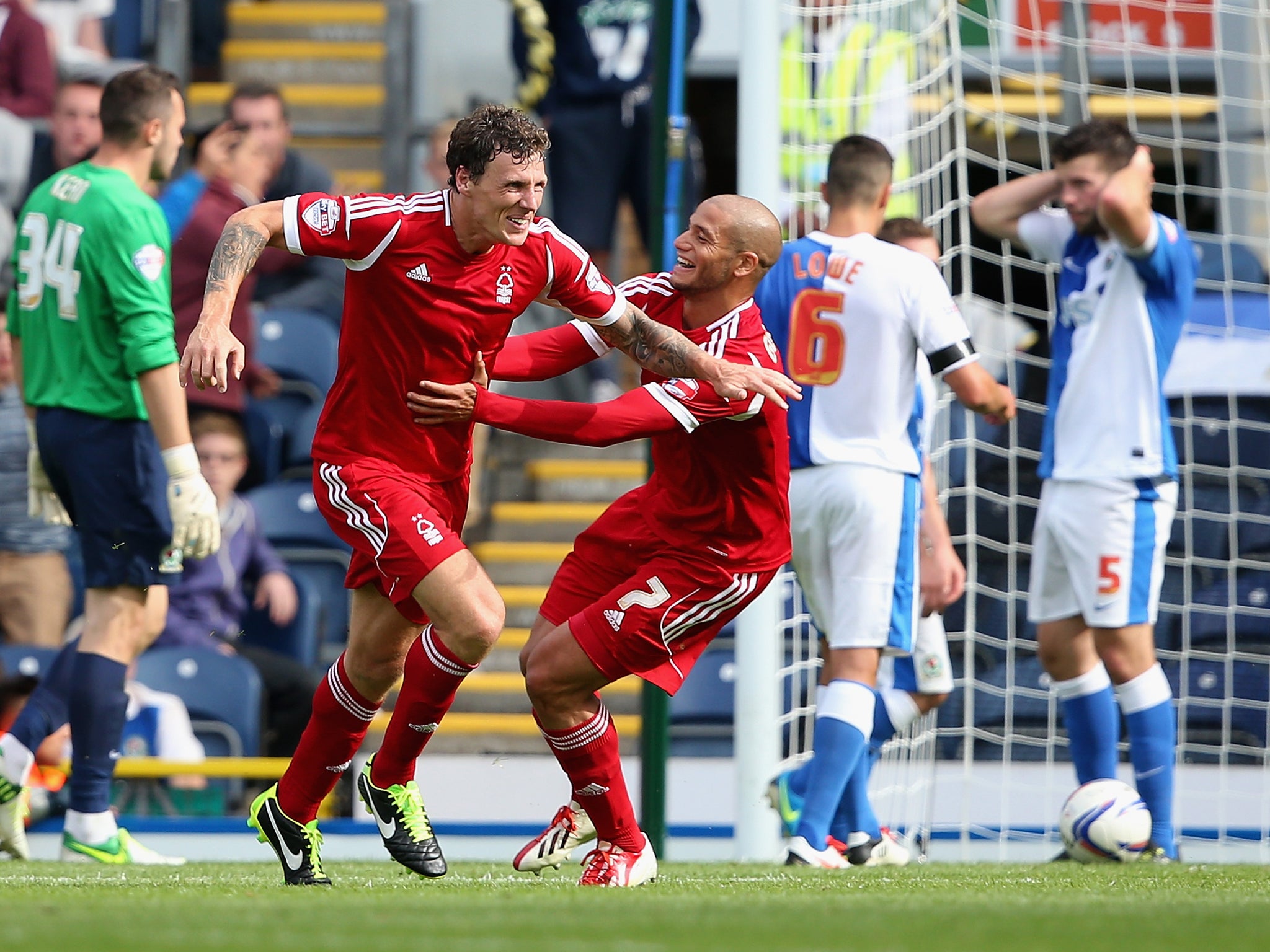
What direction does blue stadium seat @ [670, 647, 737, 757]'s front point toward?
toward the camera

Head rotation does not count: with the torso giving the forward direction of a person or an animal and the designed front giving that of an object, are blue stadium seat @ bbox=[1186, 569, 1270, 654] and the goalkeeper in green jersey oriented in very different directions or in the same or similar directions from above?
very different directions

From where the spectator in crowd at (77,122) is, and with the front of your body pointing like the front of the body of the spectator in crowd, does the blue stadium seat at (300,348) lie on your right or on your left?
on your left

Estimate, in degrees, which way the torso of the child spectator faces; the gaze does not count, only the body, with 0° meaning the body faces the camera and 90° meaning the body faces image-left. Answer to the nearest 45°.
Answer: approximately 315°

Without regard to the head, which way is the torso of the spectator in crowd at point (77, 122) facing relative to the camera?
toward the camera

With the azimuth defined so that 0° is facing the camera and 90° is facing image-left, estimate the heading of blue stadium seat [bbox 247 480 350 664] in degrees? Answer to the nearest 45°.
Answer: approximately 0°

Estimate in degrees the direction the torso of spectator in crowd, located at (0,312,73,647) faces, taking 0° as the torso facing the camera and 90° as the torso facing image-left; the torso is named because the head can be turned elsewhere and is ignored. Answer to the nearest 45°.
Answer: approximately 315°

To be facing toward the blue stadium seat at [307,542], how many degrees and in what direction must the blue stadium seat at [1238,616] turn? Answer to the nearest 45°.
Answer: approximately 90° to its right

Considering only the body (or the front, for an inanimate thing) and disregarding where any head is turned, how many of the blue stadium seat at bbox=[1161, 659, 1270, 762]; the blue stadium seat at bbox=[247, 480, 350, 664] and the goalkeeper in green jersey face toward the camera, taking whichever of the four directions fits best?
2
